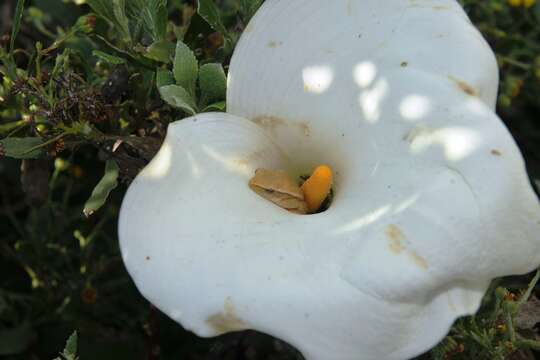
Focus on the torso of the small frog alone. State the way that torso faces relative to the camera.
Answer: to the viewer's left
